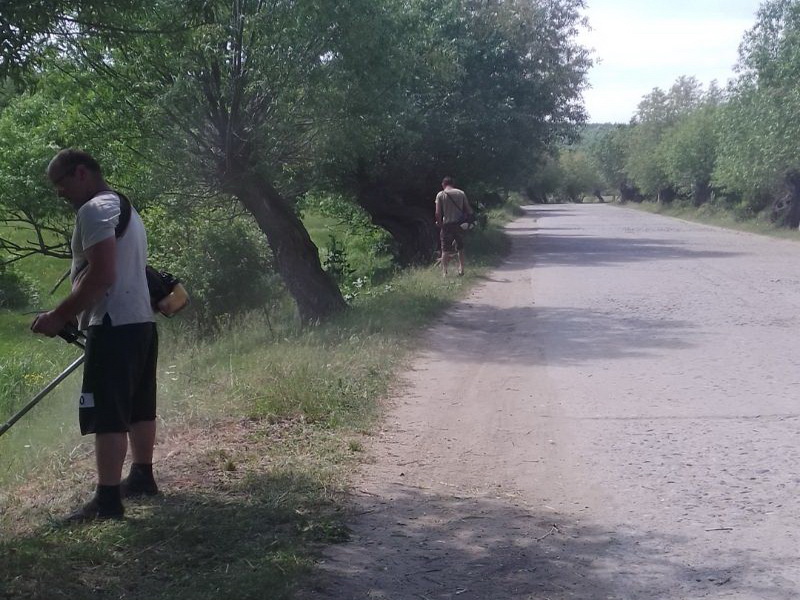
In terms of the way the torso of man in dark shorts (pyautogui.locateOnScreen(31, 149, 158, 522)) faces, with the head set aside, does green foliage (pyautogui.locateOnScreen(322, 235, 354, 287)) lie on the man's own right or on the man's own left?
on the man's own right

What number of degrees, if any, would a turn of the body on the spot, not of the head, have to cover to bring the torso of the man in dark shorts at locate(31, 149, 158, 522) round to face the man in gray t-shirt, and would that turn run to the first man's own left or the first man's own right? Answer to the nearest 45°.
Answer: approximately 135° to the first man's own right

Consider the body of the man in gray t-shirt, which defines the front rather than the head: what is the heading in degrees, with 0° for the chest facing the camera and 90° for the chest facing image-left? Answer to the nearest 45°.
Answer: approximately 180°

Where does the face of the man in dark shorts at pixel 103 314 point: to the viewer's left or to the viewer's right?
to the viewer's left

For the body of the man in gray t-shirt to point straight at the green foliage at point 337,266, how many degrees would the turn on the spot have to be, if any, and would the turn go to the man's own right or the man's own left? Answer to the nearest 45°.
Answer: approximately 45° to the man's own left

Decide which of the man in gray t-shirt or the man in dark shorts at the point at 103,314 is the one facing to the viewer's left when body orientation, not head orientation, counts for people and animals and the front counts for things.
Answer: the man in dark shorts

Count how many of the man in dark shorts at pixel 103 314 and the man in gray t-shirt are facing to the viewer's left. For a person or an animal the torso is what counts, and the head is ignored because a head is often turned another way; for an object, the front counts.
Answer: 1

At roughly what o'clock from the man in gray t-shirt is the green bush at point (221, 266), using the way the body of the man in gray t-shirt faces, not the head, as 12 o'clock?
The green bush is roughly at 8 o'clock from the man in gray t-shirt.

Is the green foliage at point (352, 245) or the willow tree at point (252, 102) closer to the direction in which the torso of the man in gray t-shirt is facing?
the green foliage

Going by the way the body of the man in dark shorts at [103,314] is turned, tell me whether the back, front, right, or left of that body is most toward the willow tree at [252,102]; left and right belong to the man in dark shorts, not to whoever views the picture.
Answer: right

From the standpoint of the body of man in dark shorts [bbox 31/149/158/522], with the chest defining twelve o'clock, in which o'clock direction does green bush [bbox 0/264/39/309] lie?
The green bush is roughly at 3 o'clock from the man in dark shorts.

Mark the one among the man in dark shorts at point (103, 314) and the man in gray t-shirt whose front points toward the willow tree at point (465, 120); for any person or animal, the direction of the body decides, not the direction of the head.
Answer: the man in gray t-shirt

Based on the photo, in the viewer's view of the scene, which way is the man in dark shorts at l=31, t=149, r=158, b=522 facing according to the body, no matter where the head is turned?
to the viewer's left

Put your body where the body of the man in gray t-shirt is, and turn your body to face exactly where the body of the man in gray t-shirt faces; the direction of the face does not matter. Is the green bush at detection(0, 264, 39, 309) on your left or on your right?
on your left
